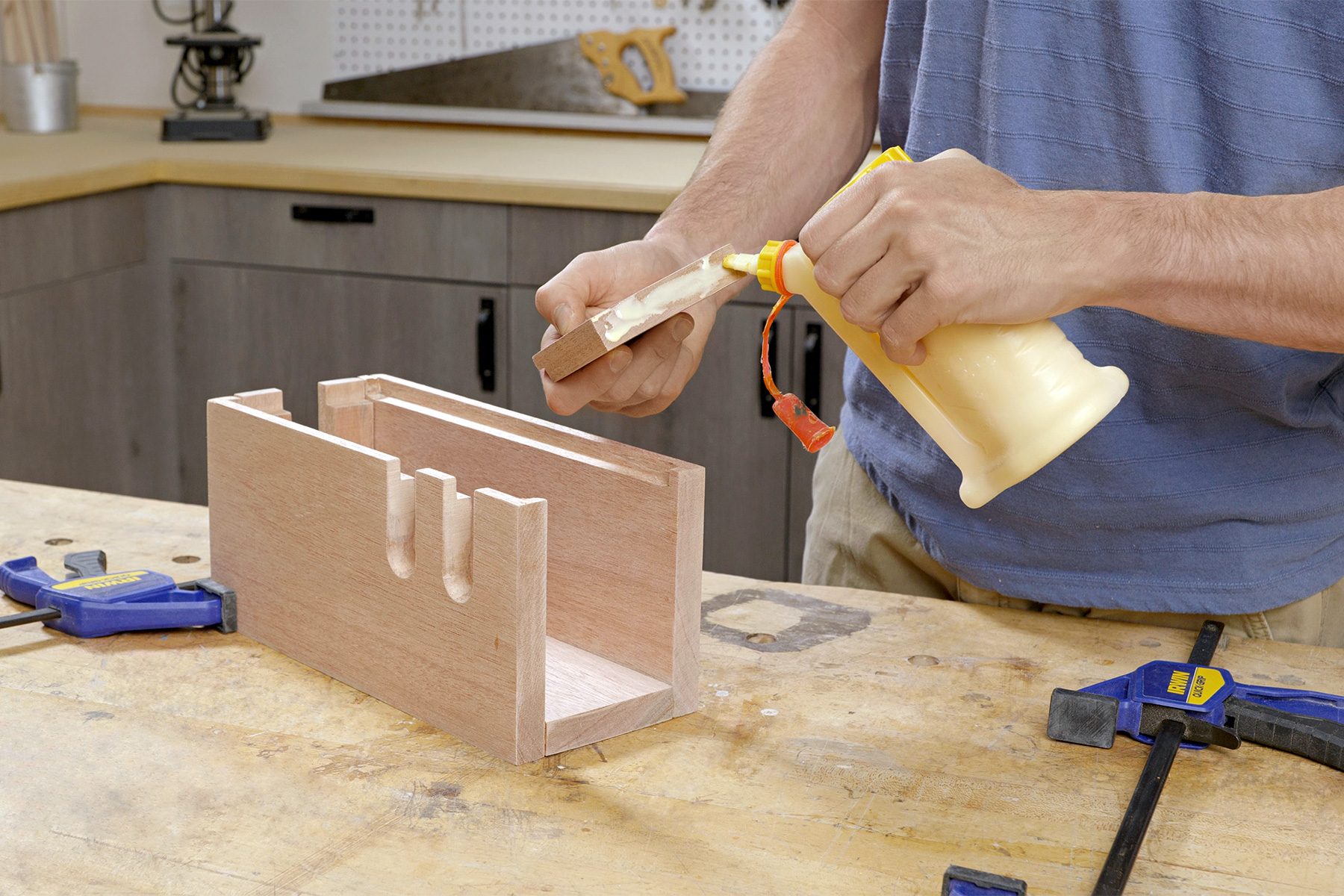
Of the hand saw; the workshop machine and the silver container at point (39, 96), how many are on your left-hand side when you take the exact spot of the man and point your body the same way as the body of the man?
0

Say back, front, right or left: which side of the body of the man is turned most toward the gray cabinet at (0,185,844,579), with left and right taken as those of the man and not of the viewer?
right

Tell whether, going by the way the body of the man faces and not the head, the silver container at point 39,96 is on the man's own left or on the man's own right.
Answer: on the man's own right

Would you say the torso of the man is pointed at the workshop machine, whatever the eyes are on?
no

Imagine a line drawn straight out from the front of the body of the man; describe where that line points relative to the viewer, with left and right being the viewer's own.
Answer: facing the viewer and to the left of the viewer

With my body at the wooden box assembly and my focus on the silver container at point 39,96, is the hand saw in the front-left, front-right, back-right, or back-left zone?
front-right

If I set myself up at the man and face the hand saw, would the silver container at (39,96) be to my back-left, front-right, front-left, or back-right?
front-left
